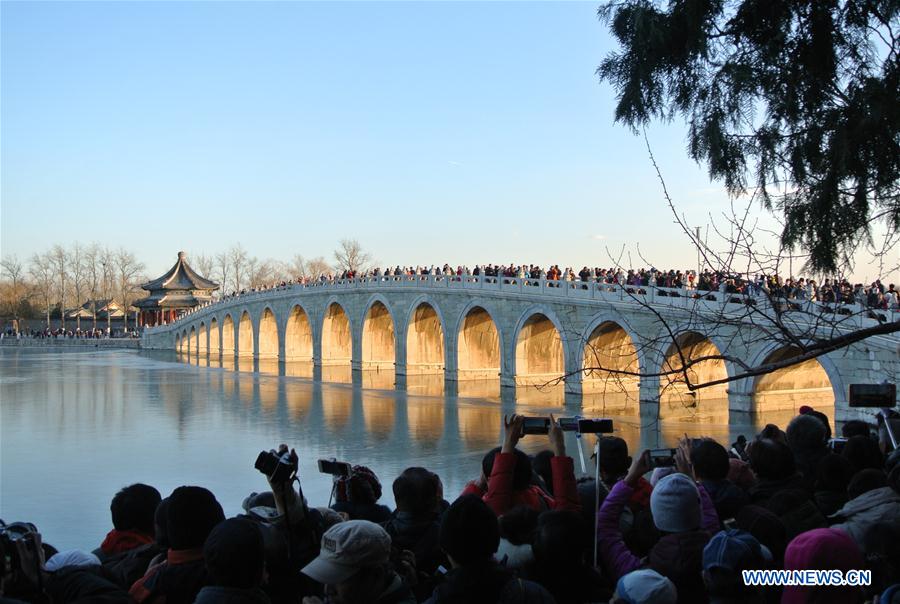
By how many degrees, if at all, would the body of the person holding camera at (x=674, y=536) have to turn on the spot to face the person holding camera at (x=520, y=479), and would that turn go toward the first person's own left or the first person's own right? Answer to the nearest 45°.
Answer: approximately 45° to the first person's own left

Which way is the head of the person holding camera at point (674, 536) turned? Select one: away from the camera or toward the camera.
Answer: away from the camera

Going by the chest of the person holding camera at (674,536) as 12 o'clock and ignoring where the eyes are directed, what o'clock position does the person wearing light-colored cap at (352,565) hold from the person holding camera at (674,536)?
the person wearing light-colored cap at (352,565) is roughly at 8 o'clock from the person holding camera at (674,536).

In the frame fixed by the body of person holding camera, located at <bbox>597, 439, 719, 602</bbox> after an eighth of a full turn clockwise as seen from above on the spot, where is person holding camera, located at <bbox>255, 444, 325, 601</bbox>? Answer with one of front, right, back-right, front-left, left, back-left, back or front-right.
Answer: back-left

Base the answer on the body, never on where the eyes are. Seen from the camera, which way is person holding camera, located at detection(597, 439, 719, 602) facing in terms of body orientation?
away from the camera

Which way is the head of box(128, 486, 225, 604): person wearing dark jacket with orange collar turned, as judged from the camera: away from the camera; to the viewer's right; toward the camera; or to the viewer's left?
away from the camera

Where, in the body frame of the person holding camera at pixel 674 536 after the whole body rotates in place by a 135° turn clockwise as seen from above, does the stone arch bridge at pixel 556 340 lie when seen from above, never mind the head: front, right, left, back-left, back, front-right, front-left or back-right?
back-left

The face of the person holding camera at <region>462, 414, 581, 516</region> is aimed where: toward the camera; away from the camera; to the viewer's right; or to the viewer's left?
away from the camera

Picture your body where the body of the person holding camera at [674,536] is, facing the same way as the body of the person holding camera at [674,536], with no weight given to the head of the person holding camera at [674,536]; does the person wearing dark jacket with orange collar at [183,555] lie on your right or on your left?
on your left

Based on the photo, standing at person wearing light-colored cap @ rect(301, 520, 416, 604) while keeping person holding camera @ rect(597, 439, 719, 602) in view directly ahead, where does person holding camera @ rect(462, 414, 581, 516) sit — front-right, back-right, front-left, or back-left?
front-left
